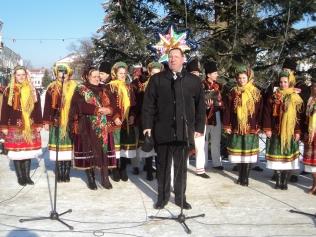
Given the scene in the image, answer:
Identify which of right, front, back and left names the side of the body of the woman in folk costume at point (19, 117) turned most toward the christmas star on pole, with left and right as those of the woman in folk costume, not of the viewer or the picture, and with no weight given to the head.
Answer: left

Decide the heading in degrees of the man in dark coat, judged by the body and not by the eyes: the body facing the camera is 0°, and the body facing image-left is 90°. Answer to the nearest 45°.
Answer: approximately 0°

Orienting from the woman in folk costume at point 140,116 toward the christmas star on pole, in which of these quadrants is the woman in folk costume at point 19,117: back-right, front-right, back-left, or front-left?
back-left

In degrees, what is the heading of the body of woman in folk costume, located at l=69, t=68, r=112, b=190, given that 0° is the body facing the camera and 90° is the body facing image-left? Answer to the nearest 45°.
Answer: approximately 315°

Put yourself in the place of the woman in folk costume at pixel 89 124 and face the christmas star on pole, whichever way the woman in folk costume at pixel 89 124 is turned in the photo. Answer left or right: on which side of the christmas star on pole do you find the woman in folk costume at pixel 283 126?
right

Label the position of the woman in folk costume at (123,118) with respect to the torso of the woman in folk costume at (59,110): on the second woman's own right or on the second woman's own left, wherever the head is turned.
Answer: on the second woman's own left

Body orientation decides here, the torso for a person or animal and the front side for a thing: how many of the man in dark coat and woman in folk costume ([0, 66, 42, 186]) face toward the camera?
2
